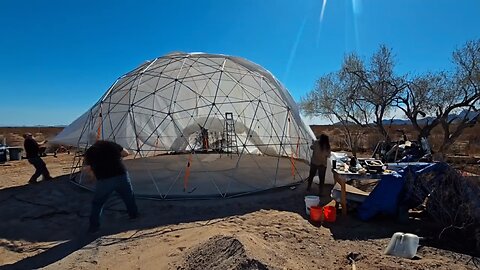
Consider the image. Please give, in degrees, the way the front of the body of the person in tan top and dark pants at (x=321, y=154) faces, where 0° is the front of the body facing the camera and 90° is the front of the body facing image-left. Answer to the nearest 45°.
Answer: approximately 135°
